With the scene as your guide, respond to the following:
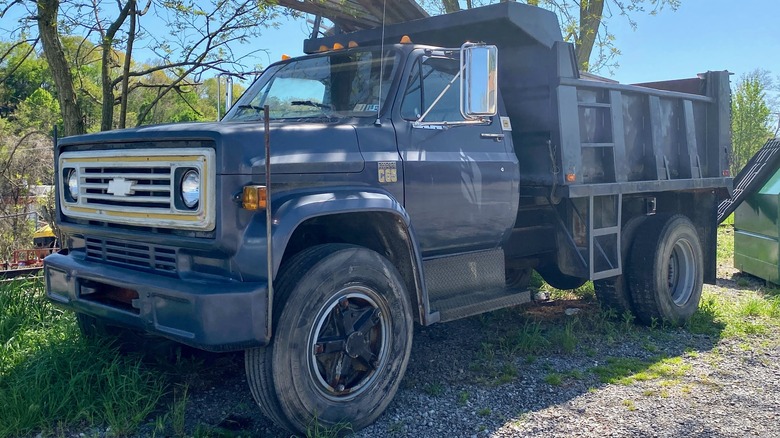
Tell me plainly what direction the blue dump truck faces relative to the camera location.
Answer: facing the viewer and to the left of the viewer

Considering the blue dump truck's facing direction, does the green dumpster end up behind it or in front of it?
behind
